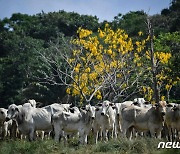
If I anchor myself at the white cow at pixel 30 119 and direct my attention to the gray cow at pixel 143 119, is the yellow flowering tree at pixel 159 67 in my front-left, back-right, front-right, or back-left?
front-left

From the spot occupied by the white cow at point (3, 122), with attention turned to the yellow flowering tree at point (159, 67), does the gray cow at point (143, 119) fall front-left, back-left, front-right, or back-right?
front-right

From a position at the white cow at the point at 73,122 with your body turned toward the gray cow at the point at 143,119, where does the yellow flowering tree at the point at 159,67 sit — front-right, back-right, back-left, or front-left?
front-left

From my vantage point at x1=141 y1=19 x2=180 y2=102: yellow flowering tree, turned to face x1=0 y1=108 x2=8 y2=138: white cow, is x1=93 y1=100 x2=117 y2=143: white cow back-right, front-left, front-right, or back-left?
front-left

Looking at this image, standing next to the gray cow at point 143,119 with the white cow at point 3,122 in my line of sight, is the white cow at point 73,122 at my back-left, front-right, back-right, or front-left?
front-left
